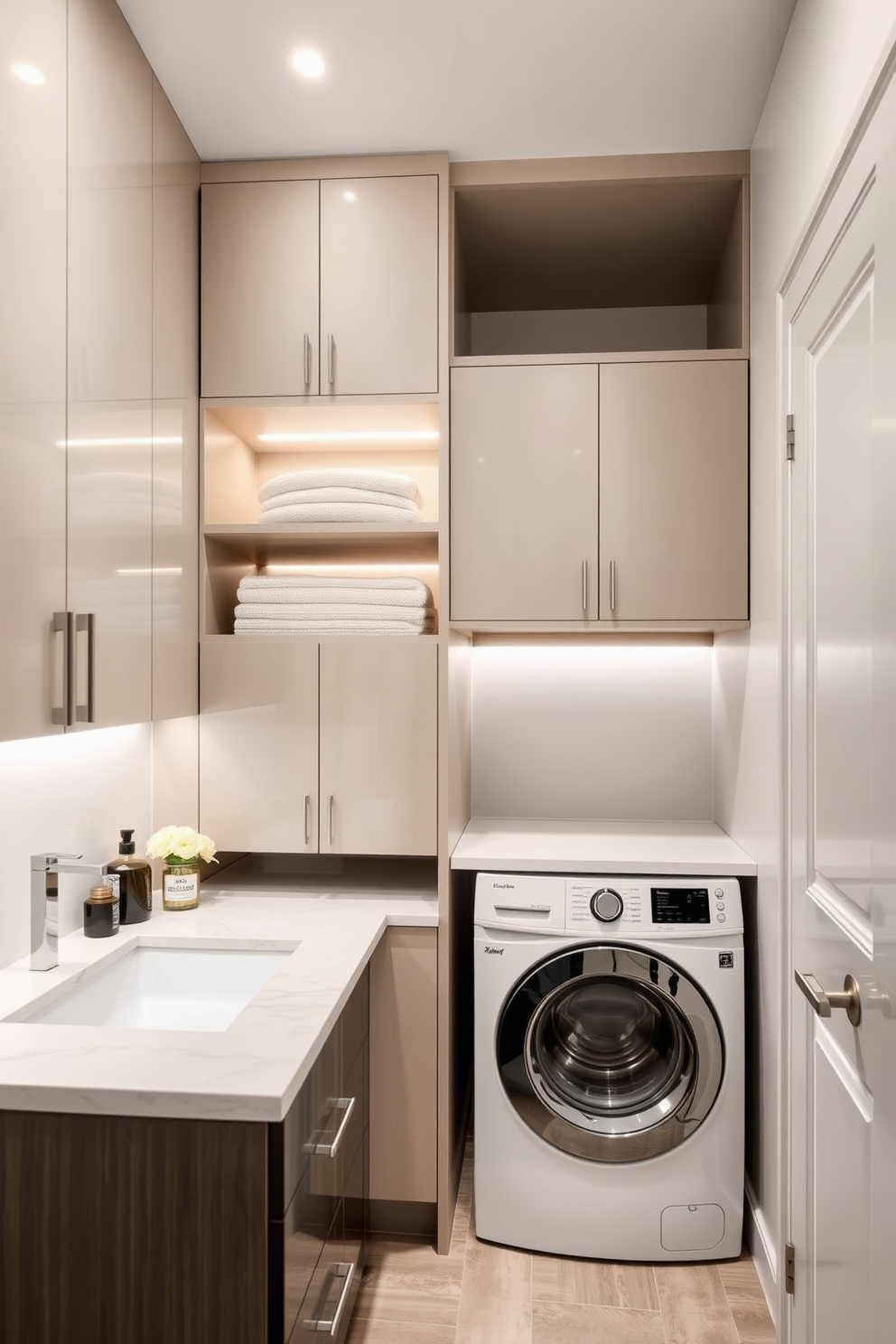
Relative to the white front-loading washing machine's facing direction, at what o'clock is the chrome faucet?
The chrome faucet is roughly at 2 o'clock from the white front-loading washing machine.

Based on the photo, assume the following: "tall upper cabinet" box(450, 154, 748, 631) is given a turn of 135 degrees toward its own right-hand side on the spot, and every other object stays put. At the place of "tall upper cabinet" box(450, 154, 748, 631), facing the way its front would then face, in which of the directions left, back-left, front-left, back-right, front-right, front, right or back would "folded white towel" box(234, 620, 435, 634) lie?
front-left

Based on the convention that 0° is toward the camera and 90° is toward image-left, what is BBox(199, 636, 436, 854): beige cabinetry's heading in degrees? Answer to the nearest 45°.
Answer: approximately 0°

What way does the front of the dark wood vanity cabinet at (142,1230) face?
to the viewer's right

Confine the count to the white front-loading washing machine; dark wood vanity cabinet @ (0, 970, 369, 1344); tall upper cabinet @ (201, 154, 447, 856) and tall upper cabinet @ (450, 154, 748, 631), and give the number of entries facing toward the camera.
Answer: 3

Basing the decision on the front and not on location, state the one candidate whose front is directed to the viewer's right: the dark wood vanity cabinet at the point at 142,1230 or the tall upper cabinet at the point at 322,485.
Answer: the dark wood vanity cabinet
